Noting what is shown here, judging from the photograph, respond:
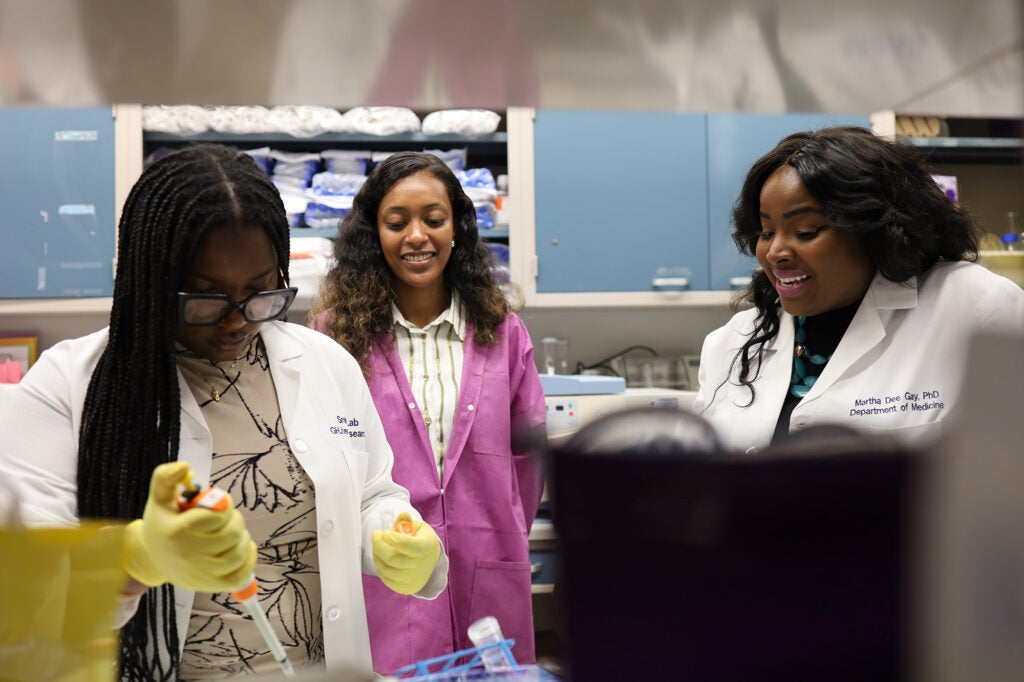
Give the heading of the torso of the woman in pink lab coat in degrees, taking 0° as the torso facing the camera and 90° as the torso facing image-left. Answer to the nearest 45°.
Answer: approximately 0°

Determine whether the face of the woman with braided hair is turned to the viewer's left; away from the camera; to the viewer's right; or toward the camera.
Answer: toward the camera

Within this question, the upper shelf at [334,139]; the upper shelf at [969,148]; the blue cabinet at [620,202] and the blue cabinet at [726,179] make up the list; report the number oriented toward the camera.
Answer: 4

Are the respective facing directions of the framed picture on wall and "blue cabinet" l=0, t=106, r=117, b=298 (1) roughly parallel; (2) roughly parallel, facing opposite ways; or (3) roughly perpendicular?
roughly parallel

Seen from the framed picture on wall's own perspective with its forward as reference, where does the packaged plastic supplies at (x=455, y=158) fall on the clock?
The packaged plastic supplies is roughly at 10 o'clock from the framed picture on wall.

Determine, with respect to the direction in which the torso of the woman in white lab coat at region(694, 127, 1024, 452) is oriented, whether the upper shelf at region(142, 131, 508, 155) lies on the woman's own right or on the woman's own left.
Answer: on the woman's own right

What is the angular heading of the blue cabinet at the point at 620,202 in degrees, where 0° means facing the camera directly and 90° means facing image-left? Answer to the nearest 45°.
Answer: approximately 0°

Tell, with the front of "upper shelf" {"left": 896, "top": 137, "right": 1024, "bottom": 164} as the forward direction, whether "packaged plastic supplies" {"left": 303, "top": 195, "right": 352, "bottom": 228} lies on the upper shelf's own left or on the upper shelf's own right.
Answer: on the upper shelf's own right

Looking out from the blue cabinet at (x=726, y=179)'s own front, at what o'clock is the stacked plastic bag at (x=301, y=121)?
The stacked plastic bag is roughly at 2 o'clock from the blue cabinet.

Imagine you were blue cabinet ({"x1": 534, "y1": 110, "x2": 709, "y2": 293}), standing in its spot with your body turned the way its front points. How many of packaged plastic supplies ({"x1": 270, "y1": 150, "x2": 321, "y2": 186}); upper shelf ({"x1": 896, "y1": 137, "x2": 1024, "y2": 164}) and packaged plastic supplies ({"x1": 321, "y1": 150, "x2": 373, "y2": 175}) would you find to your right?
2

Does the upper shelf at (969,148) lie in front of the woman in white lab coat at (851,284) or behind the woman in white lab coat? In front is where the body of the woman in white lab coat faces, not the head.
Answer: behind

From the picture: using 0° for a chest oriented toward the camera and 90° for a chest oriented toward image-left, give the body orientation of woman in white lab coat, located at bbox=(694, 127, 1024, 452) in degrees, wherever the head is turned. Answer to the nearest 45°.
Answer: approximately 45°

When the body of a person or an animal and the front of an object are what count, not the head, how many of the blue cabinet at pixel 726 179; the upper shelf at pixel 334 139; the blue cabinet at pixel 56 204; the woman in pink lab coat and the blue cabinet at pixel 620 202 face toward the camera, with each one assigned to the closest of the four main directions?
5

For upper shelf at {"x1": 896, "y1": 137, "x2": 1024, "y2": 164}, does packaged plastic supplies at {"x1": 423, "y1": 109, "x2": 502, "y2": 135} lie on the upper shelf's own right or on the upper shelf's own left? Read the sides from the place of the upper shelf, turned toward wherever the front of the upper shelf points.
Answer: on the upper shelf's own right

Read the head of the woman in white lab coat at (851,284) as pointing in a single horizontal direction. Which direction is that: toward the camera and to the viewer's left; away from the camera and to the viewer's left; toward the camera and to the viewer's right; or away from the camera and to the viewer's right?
toward the camera and to the viewer's left

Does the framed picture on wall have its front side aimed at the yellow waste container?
yes

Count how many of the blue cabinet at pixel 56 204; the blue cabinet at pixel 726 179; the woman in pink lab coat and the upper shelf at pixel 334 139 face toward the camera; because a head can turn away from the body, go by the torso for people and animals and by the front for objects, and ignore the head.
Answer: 4

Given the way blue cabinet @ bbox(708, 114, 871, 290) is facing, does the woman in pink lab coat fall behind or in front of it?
in front
